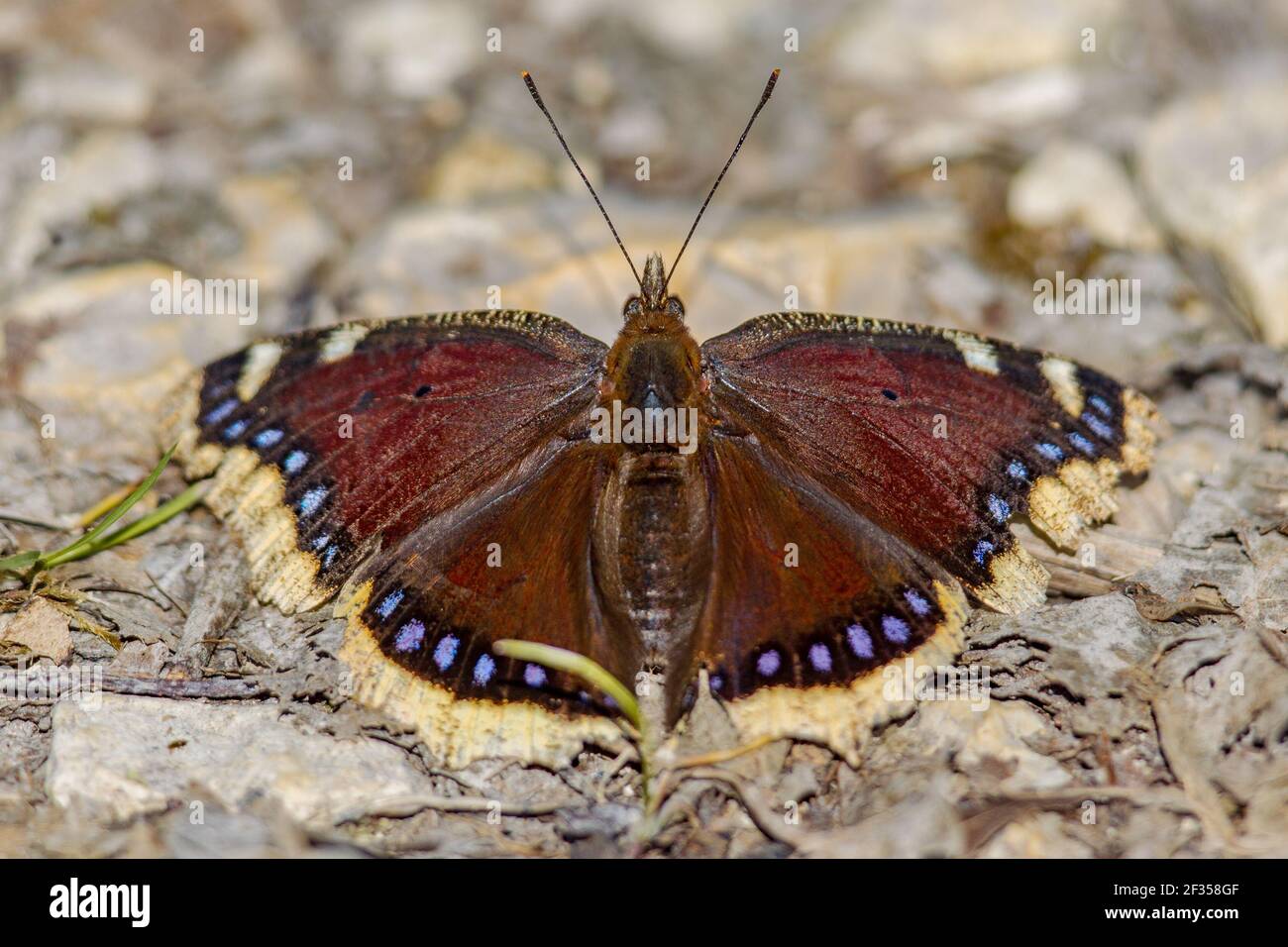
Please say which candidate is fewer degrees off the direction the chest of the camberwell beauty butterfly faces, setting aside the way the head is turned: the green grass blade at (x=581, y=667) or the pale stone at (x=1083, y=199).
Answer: the pale stone

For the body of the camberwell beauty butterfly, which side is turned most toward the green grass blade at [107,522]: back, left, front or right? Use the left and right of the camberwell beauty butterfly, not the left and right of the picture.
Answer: left

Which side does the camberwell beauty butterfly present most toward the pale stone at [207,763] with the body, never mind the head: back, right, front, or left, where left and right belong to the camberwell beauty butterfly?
left

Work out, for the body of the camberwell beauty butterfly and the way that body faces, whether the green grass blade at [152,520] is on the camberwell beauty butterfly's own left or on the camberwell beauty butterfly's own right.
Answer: on the camberwell beauty butterfly's own left

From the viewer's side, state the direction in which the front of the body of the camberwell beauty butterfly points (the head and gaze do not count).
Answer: away from the camera

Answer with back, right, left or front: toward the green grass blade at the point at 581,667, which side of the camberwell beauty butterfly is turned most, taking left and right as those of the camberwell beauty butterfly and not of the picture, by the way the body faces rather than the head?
back

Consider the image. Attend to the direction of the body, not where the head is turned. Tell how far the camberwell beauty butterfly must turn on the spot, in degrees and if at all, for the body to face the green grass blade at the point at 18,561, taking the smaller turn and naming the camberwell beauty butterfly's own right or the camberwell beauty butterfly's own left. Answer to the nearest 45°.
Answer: approximately 90° to the camberwell beauty butterfly's own left

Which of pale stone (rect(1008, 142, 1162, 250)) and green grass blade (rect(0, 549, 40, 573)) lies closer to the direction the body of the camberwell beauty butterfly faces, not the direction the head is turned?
the pale stone
